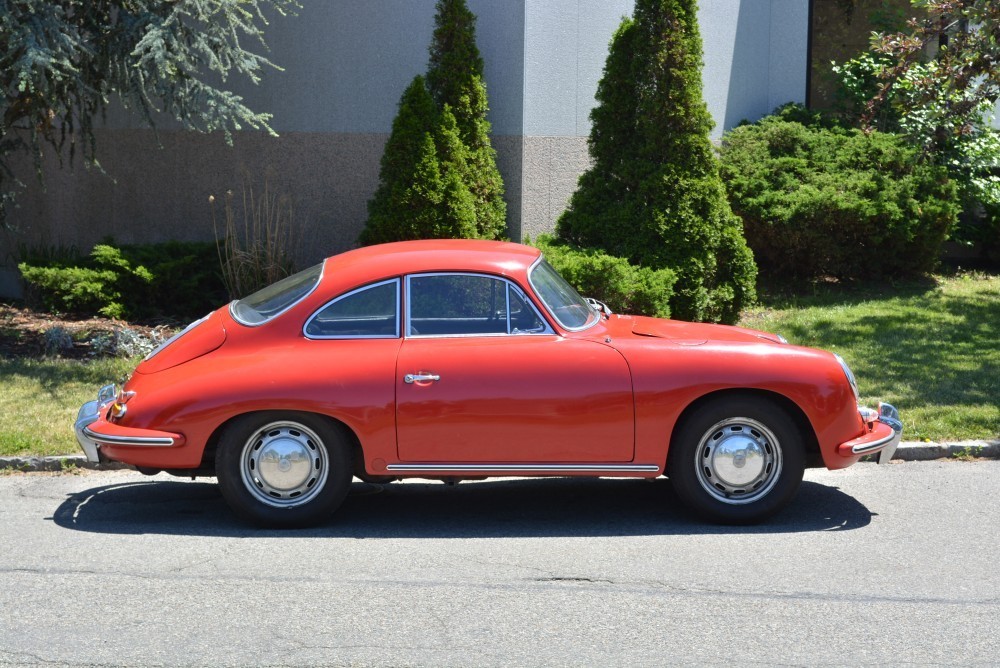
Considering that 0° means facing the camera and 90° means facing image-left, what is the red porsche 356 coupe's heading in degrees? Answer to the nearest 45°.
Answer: approximately 270°

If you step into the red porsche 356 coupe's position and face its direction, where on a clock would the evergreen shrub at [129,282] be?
The evergreen shrub is roughly at 8 o'clock from the red porsche 356 coupe.

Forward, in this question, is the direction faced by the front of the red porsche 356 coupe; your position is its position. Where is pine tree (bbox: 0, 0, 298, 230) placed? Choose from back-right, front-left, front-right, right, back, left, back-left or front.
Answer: back-left

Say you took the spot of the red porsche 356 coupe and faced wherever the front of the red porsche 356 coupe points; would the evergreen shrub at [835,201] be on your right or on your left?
on your left

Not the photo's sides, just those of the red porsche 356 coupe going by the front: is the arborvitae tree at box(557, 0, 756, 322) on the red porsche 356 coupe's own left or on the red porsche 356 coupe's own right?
on the red porsche 356 coupe's own left

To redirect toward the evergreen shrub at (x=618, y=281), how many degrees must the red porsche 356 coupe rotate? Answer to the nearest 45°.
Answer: approximately 90° to its left

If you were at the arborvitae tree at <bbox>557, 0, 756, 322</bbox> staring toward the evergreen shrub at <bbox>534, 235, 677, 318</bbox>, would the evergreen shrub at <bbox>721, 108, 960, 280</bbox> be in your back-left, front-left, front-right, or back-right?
back-left

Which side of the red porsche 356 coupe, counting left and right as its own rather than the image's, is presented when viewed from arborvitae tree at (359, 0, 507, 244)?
left

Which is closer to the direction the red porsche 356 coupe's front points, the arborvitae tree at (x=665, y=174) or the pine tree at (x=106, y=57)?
the arborvitae tree
